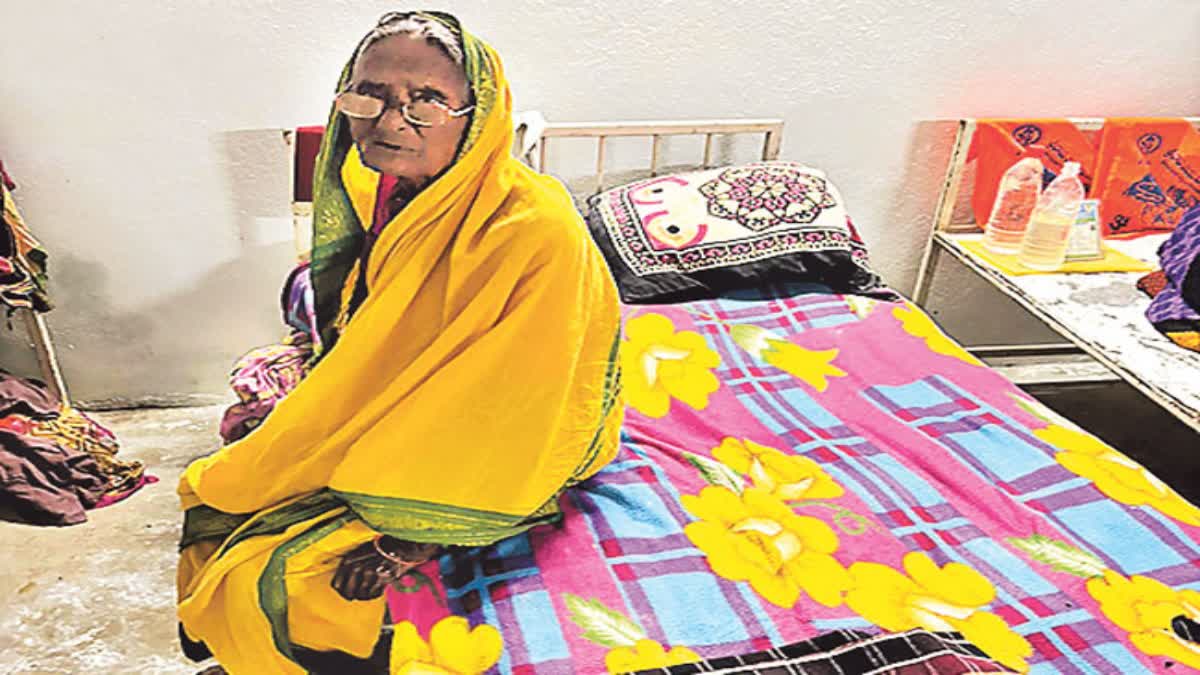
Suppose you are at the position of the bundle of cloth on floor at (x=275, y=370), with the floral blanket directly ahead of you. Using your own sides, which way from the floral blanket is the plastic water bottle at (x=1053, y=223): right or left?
left

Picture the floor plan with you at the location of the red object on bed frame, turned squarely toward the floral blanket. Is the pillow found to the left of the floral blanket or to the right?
left

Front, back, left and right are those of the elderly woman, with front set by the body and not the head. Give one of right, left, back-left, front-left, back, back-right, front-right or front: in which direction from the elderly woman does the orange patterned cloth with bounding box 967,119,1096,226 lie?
back

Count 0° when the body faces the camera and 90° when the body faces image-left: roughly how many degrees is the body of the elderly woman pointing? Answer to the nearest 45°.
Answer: approximately 45°

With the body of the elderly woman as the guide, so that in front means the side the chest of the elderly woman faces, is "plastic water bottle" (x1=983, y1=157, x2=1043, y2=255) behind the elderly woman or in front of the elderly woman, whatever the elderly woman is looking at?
behind

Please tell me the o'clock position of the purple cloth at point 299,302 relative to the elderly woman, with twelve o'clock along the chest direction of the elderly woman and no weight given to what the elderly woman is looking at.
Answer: The purple cloth is roughly at 4 o'clock from the elderly woman.

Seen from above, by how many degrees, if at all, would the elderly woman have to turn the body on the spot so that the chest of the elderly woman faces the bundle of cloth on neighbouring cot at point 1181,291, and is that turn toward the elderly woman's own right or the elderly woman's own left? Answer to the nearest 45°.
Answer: approximately 135° to the elderly woman's own left

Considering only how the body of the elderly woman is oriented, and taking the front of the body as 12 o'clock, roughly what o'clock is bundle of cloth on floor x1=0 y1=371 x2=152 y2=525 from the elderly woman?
The bundle of cloth on floor is roughly at 3 o'clock from the elderly woman.

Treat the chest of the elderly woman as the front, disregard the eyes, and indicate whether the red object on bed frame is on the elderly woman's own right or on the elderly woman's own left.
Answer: on the elderly woman's own right
